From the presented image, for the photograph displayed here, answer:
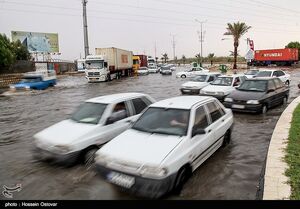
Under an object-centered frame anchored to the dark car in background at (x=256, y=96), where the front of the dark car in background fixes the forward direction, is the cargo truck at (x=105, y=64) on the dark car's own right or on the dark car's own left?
on the dark car's own right

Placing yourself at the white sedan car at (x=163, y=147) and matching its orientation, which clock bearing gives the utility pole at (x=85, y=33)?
The utility pole is roughly at 4 o'clock from the white sedan car.

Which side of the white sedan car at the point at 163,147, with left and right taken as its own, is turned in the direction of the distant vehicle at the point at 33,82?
right

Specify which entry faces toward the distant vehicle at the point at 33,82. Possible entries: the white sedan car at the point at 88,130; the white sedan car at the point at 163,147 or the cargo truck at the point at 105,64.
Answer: the cargo truck

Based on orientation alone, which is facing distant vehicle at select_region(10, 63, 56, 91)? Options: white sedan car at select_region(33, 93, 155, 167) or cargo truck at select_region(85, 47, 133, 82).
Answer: the cargo truck

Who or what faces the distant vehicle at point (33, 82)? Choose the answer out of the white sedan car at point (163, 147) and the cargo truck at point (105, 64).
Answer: the cargo truck

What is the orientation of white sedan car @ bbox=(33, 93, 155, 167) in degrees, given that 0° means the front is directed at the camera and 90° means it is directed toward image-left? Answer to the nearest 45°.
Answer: approximately 45°

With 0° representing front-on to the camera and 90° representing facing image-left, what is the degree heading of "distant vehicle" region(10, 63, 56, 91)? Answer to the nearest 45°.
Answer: approximately 45°

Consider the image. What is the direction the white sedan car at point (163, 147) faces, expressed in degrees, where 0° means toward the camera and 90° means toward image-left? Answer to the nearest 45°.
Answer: approximately 45°
